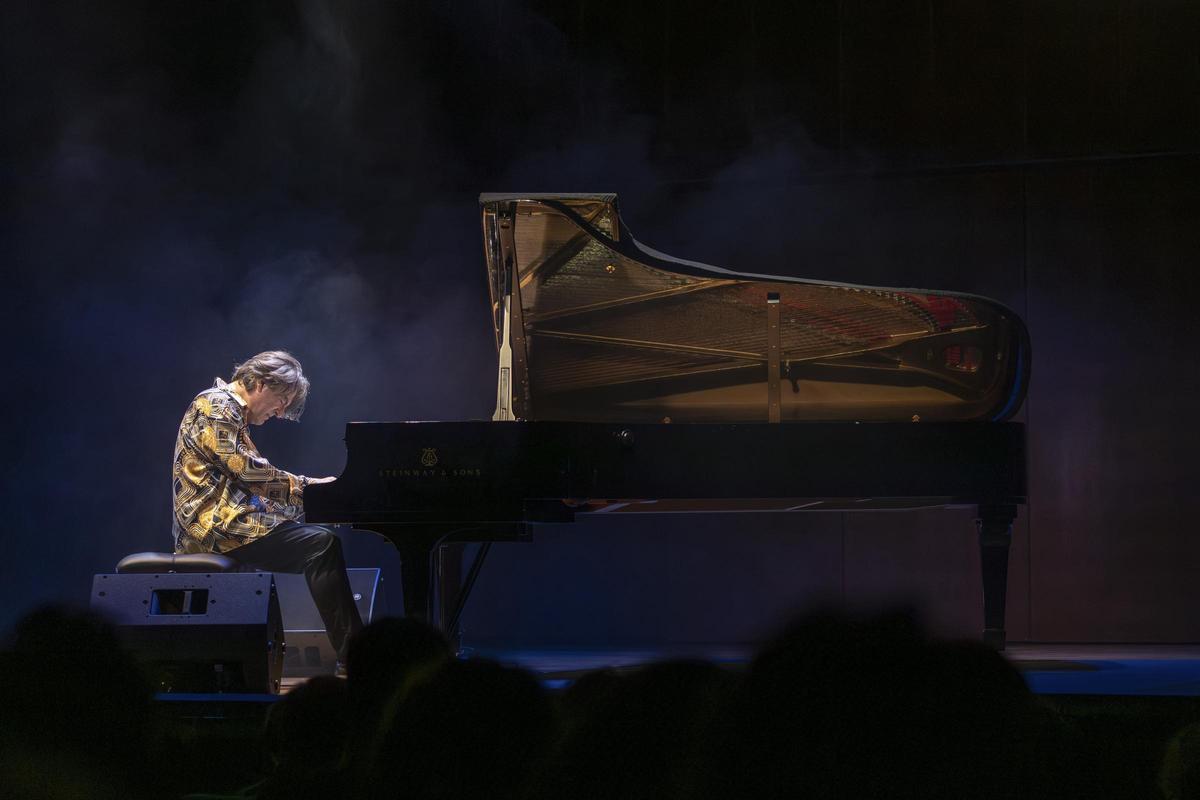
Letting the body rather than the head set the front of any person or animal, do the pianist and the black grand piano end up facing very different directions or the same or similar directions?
very different directions

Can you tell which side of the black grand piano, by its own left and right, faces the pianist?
front

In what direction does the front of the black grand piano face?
to the viewer's left

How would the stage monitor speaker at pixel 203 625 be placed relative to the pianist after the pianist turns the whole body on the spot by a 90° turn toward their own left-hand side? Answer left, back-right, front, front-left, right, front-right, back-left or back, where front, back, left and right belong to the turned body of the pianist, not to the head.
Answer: back

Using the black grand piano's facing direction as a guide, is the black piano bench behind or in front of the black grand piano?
in front

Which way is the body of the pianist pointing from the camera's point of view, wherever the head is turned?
to the viewer's right

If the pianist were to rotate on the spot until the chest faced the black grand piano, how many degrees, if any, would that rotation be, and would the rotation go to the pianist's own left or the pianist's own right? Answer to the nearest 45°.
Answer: approximately 45° to the pianist's own right

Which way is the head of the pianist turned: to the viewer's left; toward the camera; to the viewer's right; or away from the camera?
to the viewer's right

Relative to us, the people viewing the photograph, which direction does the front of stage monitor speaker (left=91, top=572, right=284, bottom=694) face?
facing away from the viewer

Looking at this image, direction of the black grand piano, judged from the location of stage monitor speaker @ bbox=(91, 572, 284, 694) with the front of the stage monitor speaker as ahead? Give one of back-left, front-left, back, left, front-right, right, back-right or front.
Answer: right
